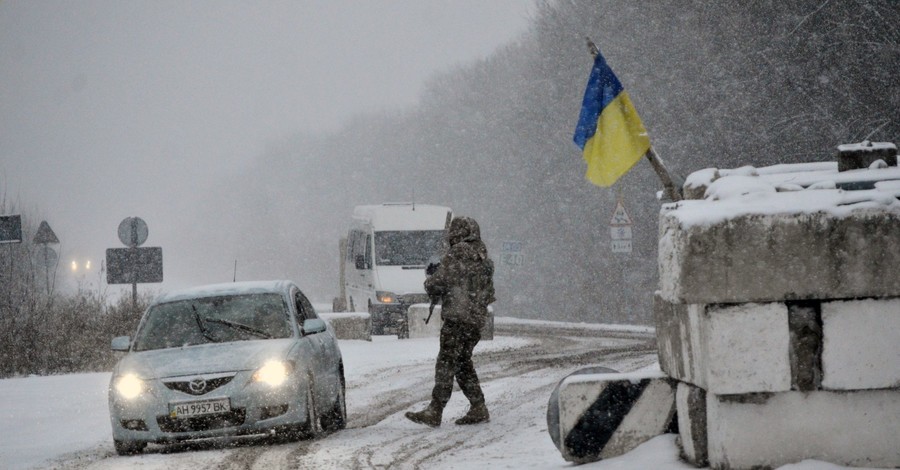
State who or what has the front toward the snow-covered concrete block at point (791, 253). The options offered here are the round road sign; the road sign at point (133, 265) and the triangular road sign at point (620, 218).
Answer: the triangular road sign

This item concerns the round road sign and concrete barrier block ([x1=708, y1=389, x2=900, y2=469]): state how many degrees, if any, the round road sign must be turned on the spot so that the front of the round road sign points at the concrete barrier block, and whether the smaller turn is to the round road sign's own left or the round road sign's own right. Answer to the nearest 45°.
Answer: approximately 180°

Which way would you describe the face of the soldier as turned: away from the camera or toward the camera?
away from the camera

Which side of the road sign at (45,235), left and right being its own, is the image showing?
back

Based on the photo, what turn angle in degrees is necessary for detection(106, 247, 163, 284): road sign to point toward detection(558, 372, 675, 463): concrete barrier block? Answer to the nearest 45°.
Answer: approximately 180°

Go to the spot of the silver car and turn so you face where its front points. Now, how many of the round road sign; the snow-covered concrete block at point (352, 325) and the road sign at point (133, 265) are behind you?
3

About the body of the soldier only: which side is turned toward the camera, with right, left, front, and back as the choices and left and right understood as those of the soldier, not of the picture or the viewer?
left

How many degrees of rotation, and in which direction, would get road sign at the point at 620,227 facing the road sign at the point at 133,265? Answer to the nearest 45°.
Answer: approximately 45° to its right

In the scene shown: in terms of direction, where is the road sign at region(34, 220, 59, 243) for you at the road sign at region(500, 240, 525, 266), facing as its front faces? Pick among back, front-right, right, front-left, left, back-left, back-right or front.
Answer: front-right

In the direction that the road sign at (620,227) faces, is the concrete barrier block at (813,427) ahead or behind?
ahead

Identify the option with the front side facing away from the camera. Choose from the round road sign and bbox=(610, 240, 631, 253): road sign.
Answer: the round road sign
